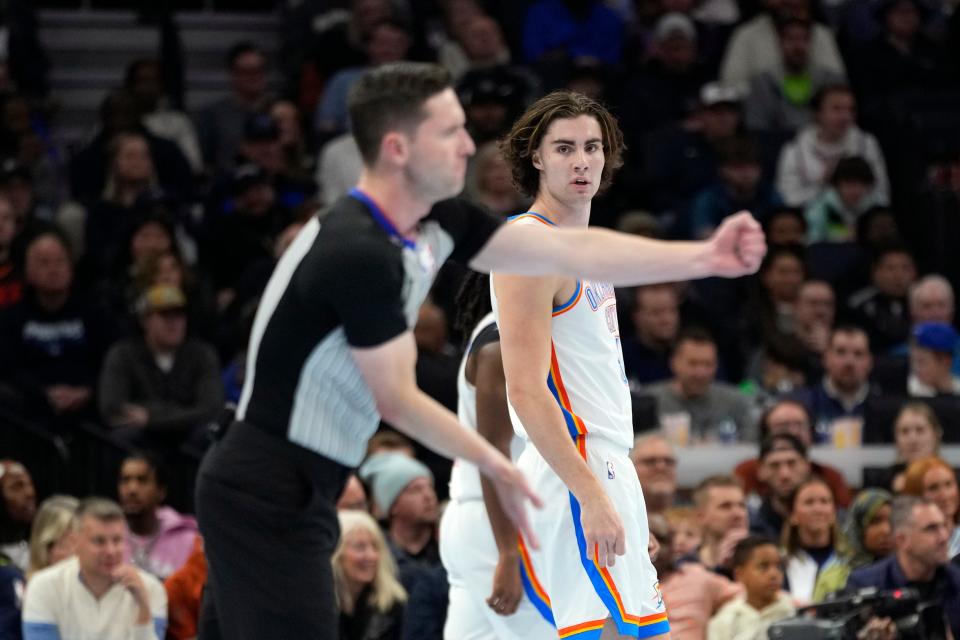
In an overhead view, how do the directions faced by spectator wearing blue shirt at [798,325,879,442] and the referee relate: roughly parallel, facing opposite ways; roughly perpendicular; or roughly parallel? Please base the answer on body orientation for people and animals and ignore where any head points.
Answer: roughly perpendicular

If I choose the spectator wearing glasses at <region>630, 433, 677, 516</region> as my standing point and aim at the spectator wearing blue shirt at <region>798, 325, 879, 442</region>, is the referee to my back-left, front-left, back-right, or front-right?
back-right

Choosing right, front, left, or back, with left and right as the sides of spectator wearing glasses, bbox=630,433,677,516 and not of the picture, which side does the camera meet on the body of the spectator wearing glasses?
front

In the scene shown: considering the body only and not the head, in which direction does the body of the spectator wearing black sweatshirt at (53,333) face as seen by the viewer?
toward the camera

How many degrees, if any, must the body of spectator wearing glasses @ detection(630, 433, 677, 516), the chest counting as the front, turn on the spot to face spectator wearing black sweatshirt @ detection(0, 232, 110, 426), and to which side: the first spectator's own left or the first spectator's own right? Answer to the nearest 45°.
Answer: approximately 90° to the first spectator's own right

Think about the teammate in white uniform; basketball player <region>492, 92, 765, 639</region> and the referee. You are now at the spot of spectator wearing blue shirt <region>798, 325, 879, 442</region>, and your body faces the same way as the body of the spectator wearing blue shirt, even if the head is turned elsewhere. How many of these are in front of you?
3

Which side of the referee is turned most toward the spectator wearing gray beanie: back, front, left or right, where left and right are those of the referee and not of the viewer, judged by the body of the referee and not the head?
left

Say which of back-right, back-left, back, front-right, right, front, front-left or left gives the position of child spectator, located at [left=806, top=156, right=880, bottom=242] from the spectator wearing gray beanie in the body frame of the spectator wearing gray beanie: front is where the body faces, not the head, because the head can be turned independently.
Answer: left

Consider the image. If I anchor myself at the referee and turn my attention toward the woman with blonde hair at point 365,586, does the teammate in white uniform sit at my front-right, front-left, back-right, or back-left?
front-right

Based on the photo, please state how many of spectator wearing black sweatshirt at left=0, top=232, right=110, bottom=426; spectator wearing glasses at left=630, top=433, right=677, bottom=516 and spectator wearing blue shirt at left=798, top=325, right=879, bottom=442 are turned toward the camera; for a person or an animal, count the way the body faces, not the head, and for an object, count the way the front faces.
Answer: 3

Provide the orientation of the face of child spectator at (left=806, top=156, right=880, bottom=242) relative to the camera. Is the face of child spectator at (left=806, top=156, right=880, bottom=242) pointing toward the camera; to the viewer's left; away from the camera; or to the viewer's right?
toward the camera

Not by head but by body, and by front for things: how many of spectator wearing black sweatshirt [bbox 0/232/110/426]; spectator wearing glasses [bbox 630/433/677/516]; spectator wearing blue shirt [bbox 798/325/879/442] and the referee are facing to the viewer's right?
1

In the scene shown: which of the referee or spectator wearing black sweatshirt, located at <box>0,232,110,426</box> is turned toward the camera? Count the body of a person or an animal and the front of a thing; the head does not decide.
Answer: the spectator wearing black sweatshirt

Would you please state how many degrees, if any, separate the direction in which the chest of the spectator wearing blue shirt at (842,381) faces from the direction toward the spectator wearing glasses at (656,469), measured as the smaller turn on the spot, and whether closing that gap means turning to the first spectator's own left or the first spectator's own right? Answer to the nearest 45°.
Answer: approximately 45° to the first spectator's own right

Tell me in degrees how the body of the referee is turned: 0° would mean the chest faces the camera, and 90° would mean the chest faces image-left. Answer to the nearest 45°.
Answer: approximately 270°

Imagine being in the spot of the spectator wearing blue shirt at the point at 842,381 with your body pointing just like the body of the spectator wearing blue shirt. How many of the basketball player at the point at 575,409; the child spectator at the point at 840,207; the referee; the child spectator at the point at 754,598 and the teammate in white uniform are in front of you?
4

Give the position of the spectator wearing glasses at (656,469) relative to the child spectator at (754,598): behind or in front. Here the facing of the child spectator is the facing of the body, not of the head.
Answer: behind

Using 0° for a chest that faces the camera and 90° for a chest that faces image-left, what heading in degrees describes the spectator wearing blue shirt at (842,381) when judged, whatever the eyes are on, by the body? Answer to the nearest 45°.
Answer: approximately 0°

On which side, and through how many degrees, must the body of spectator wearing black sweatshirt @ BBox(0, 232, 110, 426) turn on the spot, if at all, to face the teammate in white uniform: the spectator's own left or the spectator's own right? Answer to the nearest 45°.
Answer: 0° — they already face them
